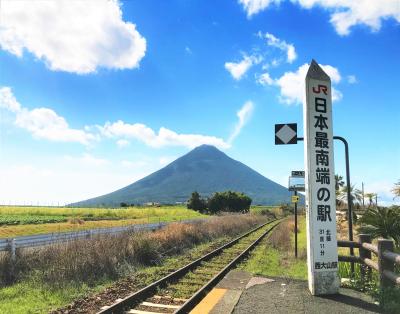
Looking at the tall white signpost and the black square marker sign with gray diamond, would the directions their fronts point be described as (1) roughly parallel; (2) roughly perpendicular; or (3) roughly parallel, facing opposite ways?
roughly parallel

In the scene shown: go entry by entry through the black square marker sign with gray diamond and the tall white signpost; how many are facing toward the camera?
2

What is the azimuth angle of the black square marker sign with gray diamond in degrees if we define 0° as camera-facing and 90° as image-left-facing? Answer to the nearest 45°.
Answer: approximately 0°

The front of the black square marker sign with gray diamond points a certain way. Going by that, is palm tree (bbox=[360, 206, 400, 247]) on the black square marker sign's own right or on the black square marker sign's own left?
on the black square marker sign's own left

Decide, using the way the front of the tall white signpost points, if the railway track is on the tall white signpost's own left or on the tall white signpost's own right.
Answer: on the tall white signpost's own right

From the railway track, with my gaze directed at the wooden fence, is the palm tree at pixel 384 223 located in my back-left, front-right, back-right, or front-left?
front-left

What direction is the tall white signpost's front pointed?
toward the camera
